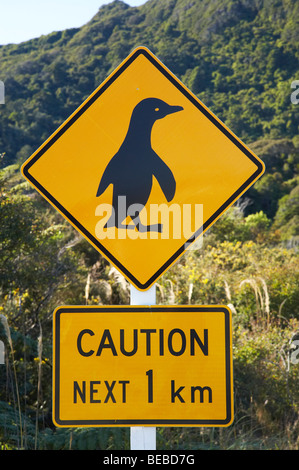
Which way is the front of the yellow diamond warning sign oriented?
toward the camera

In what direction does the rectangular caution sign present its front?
toward the camera

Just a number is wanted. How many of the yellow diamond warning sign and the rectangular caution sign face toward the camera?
2

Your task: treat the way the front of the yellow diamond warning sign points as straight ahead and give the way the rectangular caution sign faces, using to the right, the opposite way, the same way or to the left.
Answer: the same way
